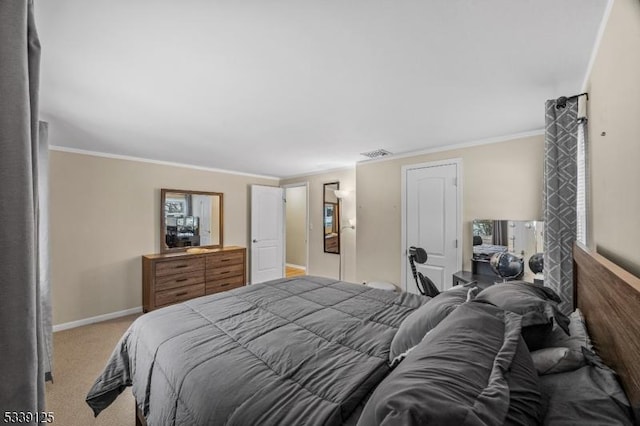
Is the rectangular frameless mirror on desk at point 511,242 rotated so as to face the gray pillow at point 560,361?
yes

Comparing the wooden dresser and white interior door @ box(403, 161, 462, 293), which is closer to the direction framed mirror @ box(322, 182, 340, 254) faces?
the wooden dresser

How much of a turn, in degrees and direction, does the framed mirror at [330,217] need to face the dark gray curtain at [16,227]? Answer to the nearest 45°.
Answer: approximately 45° to its left

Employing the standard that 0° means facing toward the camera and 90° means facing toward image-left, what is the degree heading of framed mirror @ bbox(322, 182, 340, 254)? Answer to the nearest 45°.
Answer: approximately 45°

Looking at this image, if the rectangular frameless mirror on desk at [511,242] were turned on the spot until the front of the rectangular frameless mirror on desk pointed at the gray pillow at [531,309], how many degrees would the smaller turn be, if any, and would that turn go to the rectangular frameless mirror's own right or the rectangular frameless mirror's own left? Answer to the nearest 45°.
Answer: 0° — it already faces it

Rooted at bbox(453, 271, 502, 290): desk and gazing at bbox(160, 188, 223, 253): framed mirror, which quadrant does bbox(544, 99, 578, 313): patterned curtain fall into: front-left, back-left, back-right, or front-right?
back-left

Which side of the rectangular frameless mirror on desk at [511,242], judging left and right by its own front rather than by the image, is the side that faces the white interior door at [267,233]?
right

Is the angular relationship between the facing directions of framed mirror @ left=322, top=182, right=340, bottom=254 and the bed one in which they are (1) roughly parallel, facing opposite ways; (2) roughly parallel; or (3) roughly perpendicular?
roughly perpendicular

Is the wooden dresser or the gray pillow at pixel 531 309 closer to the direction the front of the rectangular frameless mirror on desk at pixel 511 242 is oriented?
the gray pillow

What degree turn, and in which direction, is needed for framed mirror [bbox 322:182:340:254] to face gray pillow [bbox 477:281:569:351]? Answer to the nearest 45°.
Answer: approximately 45° to its left

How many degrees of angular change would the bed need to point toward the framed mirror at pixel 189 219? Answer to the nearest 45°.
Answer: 0° — it already faces it

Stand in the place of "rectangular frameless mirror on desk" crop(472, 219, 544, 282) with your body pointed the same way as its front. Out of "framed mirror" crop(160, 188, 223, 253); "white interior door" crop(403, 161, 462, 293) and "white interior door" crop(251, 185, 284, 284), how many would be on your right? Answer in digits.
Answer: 3

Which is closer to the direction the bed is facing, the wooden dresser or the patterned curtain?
the wooden dresser

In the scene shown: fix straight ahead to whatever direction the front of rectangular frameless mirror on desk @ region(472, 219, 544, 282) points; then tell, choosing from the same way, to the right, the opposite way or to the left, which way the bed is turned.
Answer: to the right

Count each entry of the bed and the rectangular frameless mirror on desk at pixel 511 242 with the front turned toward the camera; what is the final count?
1

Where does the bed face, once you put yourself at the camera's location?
facing away from the viewer and to the left of the viewer
